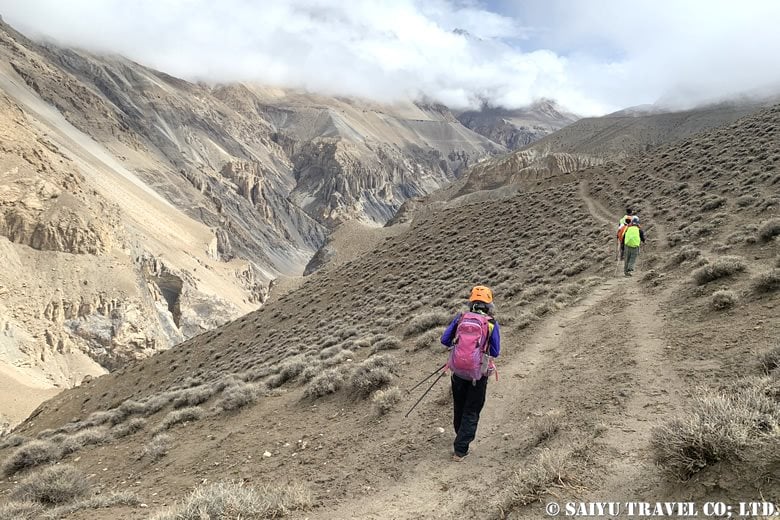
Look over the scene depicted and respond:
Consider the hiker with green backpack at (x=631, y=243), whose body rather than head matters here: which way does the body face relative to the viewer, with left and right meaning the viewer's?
facing away from the viewer

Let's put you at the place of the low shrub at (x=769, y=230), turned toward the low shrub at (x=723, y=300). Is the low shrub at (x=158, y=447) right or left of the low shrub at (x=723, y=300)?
right

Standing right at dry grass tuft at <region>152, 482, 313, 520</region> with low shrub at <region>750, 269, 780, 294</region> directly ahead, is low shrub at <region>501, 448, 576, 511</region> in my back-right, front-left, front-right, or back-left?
front-right

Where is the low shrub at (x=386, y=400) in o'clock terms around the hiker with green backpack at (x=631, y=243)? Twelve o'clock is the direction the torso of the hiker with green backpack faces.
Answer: The low shrub is roughly at 7 o'clock from the hiker with green backpack.

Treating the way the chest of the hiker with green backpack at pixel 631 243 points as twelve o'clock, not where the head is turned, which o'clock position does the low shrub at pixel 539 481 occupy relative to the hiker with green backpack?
The low shrub is roughly at 6 o'clock from the hiker with green backpack.

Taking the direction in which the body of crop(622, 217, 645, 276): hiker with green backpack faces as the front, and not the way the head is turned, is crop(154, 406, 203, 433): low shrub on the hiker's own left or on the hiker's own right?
on the hiker's own left

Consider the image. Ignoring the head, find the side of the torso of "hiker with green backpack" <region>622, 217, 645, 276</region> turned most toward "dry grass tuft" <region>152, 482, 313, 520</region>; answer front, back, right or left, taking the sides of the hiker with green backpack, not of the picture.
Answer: back

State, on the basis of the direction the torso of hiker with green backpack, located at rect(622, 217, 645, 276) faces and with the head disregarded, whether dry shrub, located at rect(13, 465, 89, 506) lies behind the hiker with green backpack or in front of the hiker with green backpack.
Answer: behind

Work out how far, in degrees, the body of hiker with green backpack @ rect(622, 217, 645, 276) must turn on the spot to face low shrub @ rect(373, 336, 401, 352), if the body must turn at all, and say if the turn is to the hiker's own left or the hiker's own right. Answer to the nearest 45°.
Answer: approximately 135° to the hiker's own left
